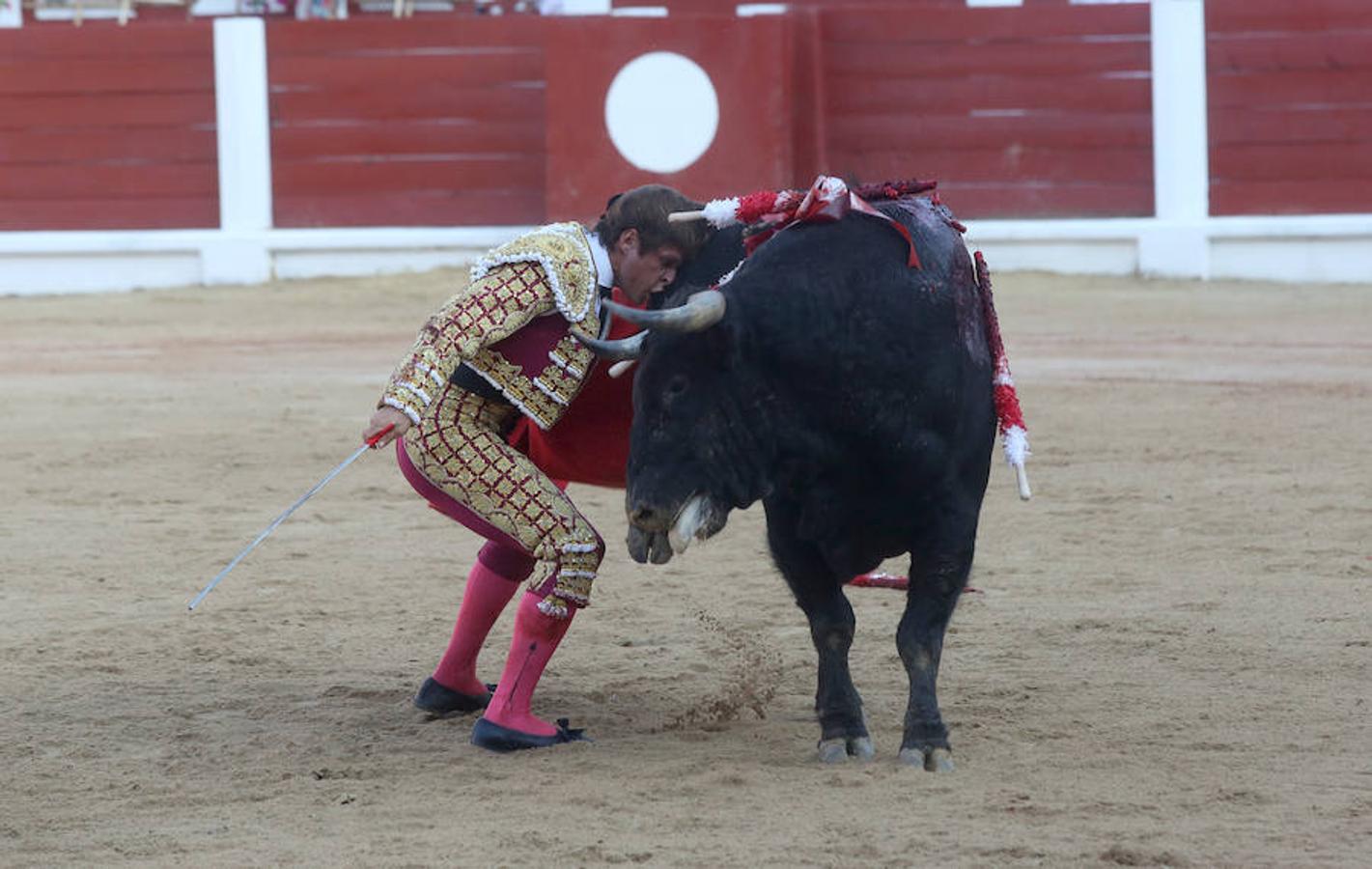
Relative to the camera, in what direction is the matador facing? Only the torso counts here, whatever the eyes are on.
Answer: to the viewer's right
